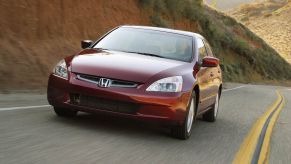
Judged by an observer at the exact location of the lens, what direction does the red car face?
facing the viewer and to the left of the viewer
